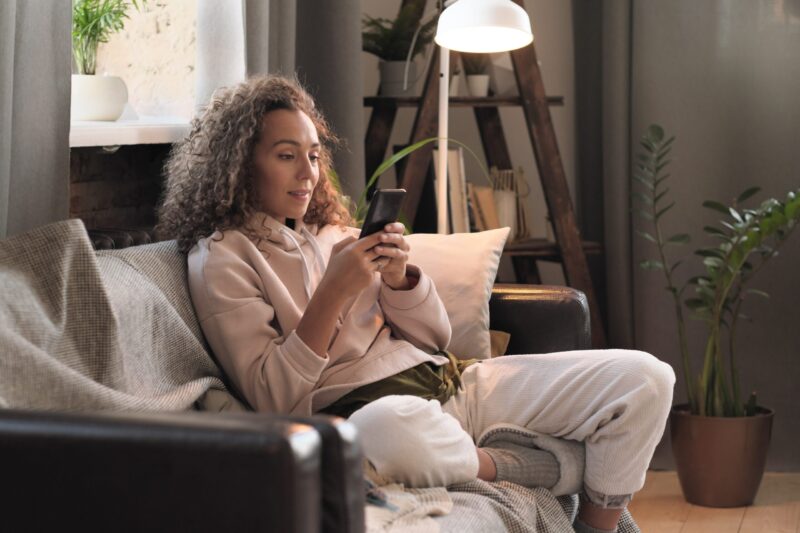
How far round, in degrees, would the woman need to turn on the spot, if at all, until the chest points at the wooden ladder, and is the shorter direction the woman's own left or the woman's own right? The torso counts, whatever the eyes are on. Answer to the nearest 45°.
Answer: approximately 135° to the woman's own left

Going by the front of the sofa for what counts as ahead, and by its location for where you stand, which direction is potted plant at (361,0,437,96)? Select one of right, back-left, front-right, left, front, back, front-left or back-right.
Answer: back-left

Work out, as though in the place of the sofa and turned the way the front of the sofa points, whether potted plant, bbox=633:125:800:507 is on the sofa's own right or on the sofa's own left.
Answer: on the sofa's own left

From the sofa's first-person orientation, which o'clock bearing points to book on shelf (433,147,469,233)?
The book on shelf is roughly at 8 o'clock from the sofa.

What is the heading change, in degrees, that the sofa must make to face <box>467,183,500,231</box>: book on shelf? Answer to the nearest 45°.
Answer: approximately 135° to its left

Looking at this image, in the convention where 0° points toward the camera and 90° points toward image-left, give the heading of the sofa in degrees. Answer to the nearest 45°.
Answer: approximately 315°
